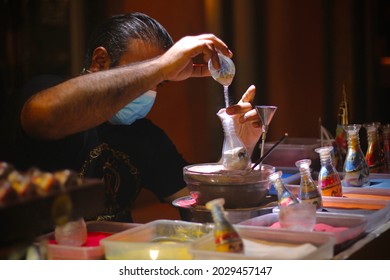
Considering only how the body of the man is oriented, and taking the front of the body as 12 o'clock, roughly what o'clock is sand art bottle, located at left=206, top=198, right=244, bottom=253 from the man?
The sand art bottle is roughly at 1 o'clock from the man.

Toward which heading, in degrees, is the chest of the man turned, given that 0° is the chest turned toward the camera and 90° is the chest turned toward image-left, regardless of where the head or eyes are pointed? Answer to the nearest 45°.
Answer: approximately 315°

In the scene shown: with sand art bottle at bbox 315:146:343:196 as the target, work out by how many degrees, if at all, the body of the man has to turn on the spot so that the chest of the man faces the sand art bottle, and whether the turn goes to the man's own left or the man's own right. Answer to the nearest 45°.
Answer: approximately 45° to the man's own left

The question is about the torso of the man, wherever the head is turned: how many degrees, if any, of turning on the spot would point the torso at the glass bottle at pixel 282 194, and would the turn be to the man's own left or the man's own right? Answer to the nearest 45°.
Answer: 0° — they already face it

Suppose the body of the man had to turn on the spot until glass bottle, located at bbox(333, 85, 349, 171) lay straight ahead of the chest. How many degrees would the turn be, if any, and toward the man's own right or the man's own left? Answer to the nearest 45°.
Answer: approximately 90° to the man's own left

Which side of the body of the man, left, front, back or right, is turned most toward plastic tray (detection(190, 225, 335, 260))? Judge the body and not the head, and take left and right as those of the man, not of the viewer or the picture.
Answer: front

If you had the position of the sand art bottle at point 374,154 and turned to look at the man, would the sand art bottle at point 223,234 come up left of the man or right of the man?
left

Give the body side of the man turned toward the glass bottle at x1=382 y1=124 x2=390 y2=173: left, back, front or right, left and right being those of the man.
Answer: left

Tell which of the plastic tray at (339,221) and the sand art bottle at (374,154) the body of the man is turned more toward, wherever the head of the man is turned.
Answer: the plastic tray

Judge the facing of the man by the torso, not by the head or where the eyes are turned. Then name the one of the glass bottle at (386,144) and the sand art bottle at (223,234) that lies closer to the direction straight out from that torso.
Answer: the sand art bottle

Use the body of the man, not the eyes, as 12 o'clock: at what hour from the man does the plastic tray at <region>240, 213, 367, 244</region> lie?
The plastic tray is roughly at 12 o'clock from the man.

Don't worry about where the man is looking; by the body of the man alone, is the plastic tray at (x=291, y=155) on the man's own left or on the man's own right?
on the man's own left
